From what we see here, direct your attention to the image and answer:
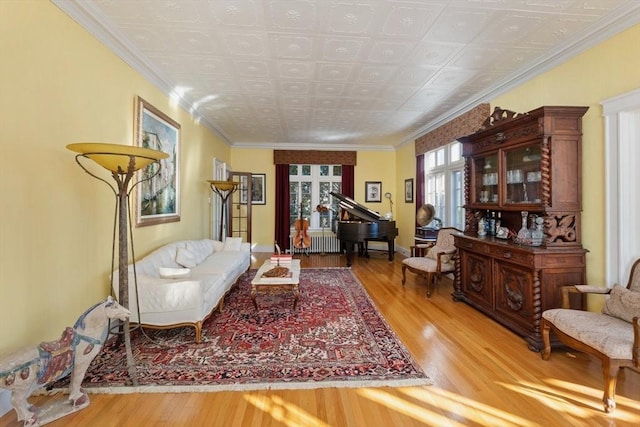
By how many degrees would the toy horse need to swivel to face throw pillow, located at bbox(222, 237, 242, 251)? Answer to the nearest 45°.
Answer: approximately 45° to its left

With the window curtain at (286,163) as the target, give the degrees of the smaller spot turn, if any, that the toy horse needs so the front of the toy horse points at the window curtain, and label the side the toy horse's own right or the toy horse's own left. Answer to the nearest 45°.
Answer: approximately 45° to the toy horse's own left

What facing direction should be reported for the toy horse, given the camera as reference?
facing to the right of the viewer

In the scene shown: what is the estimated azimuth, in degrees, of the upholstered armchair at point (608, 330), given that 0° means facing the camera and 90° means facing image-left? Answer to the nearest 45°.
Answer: approximately 45°

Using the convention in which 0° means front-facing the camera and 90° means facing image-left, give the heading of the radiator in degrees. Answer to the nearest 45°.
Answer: approximately 0°

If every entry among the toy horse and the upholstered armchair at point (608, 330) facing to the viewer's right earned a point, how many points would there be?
1

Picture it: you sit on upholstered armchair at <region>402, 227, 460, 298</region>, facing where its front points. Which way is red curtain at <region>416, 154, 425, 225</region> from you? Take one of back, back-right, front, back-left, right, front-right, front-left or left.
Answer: back-right

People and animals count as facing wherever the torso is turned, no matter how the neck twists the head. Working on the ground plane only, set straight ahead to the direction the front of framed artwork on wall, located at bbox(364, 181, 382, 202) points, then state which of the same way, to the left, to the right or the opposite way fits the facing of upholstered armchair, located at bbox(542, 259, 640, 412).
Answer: to the right
